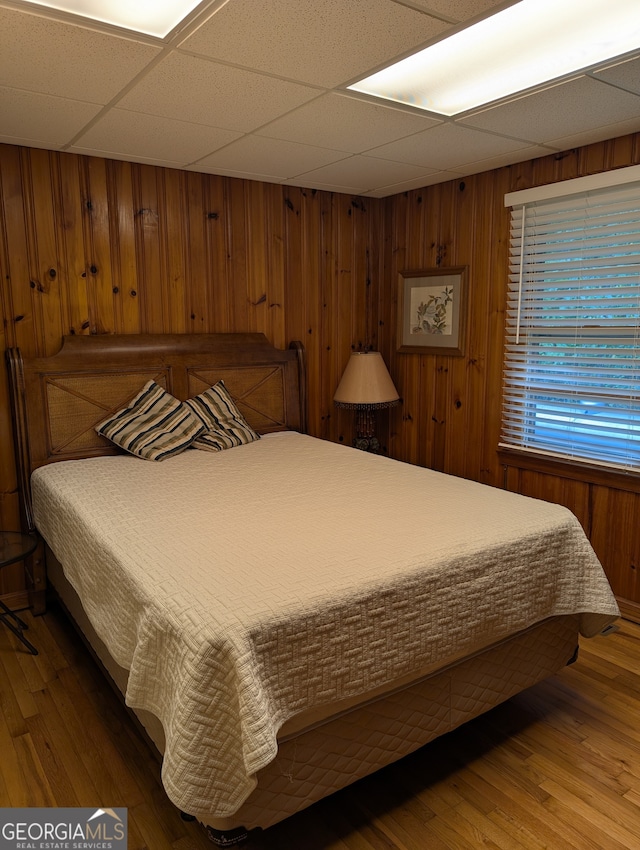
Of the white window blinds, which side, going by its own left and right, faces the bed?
front

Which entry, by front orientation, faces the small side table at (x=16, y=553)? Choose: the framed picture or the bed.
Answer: the framed picture

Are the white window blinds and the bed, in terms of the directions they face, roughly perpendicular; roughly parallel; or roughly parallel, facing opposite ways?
roughly perpendicular

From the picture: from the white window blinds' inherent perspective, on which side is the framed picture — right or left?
on its right

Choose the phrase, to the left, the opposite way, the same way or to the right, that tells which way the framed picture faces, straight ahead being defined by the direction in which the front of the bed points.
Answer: to the right

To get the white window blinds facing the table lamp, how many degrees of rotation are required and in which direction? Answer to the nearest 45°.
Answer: approximately 45° to its right

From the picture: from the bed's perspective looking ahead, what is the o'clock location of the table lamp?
The table lamp is roughly at 8 o'clock from the bed.

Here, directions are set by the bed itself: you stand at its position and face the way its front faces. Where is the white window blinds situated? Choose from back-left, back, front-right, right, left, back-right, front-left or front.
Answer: left

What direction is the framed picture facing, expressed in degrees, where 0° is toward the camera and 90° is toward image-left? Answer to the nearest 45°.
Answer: approximately 45°

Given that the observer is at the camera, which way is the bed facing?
facing the viewer and to the right of the viewer

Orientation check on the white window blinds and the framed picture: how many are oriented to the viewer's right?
0

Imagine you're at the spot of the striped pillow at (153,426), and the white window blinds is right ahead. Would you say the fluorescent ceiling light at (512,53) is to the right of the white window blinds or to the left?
right

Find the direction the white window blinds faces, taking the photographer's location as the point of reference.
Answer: facing the viewer and to the left of the viewer

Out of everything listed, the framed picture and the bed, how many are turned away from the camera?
0
